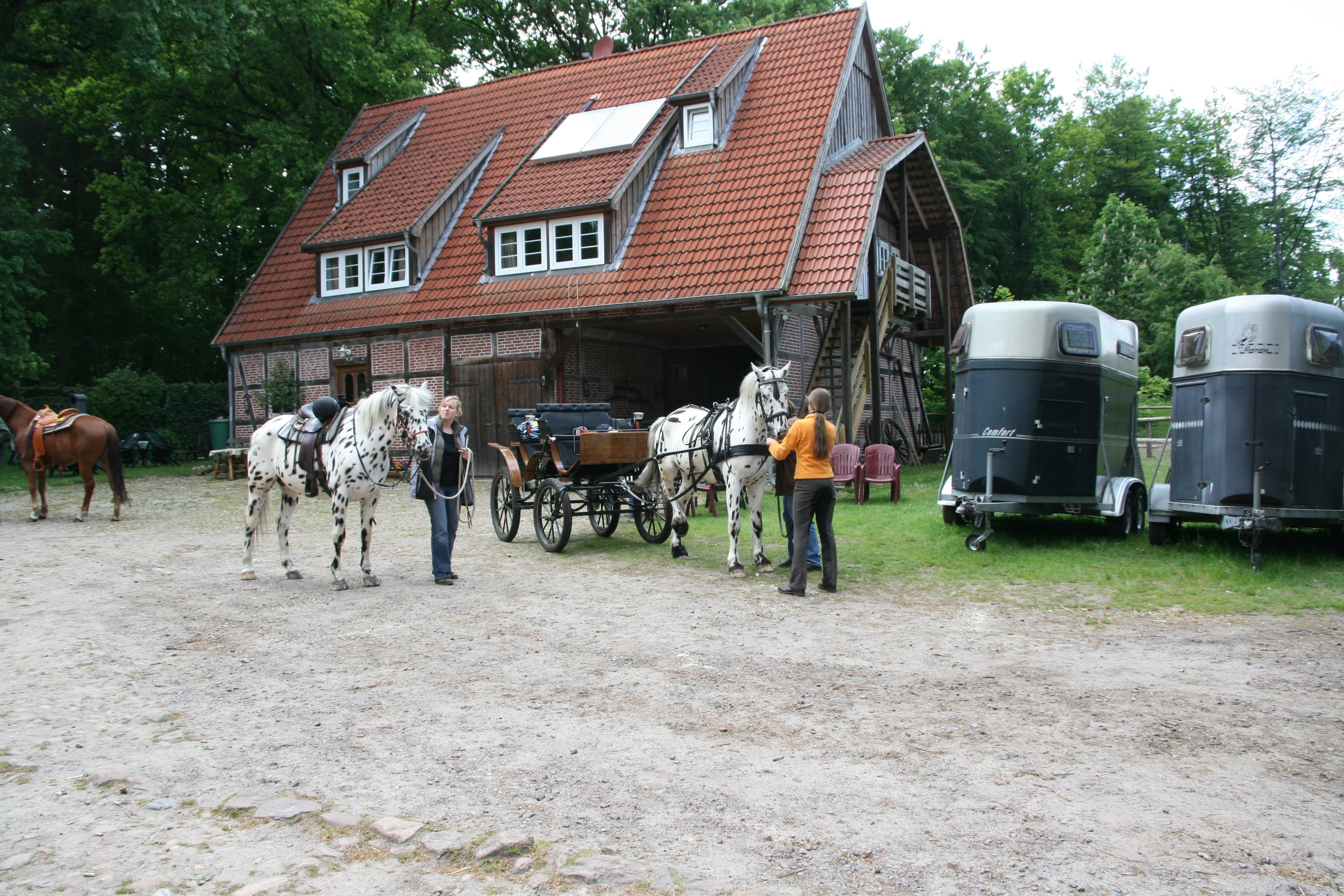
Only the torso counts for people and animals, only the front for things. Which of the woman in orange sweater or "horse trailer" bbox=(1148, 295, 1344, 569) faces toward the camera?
the horse trailer

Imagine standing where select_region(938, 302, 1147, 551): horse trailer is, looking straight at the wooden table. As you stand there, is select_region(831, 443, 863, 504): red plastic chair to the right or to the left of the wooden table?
right

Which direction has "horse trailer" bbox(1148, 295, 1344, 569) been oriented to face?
toward the camera

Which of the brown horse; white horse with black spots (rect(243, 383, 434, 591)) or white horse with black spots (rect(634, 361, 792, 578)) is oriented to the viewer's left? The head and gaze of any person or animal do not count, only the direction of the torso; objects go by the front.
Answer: the brown horse

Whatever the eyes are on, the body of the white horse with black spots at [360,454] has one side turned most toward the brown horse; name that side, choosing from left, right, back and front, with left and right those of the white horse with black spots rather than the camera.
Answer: back

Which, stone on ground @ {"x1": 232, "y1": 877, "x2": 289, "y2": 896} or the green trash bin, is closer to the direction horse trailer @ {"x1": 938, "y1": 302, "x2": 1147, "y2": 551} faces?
the stone on ground

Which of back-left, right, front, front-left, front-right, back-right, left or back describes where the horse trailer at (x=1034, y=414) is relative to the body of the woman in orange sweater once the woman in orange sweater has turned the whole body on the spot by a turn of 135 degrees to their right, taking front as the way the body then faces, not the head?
front-left

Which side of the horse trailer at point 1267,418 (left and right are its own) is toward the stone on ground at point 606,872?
front

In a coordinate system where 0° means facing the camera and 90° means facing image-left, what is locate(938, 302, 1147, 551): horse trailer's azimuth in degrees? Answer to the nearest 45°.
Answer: approximately 45°

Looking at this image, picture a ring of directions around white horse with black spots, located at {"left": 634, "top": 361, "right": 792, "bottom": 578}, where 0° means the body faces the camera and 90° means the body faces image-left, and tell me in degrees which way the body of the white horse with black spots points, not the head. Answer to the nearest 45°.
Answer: approximately 315°

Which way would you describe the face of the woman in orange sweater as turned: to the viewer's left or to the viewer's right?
to the viewer's left

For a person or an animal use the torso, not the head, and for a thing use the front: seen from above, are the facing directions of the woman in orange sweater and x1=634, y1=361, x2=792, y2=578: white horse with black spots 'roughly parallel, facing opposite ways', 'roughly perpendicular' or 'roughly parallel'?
roughly parallel, facing opposite ways
